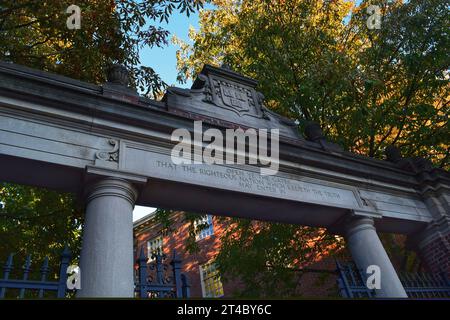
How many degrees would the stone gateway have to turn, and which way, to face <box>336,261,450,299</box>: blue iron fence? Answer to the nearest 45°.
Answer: approximately 90° to its left

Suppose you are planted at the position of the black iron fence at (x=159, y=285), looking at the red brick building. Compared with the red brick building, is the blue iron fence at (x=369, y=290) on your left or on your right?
right

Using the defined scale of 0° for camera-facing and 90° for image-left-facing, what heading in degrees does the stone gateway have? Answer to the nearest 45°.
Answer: approximately 315°

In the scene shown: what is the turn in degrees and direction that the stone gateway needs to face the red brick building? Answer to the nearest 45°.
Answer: approximately 135° to its left

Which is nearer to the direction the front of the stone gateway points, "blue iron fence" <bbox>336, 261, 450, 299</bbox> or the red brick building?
the blue iron fence

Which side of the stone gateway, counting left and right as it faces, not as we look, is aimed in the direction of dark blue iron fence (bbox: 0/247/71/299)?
right
